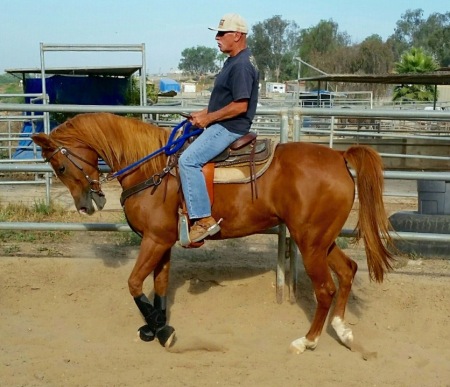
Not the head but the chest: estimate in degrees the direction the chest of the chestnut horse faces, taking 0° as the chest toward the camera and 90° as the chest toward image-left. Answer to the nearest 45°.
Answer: approximately 90°

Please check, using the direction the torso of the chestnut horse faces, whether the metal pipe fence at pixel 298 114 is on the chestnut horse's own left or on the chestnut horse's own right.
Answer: on the chestnut horse's own right

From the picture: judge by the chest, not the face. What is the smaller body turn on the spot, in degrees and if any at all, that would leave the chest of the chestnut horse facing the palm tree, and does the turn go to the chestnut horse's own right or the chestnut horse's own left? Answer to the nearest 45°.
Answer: approximately 90° to the chestnut horse's own right
